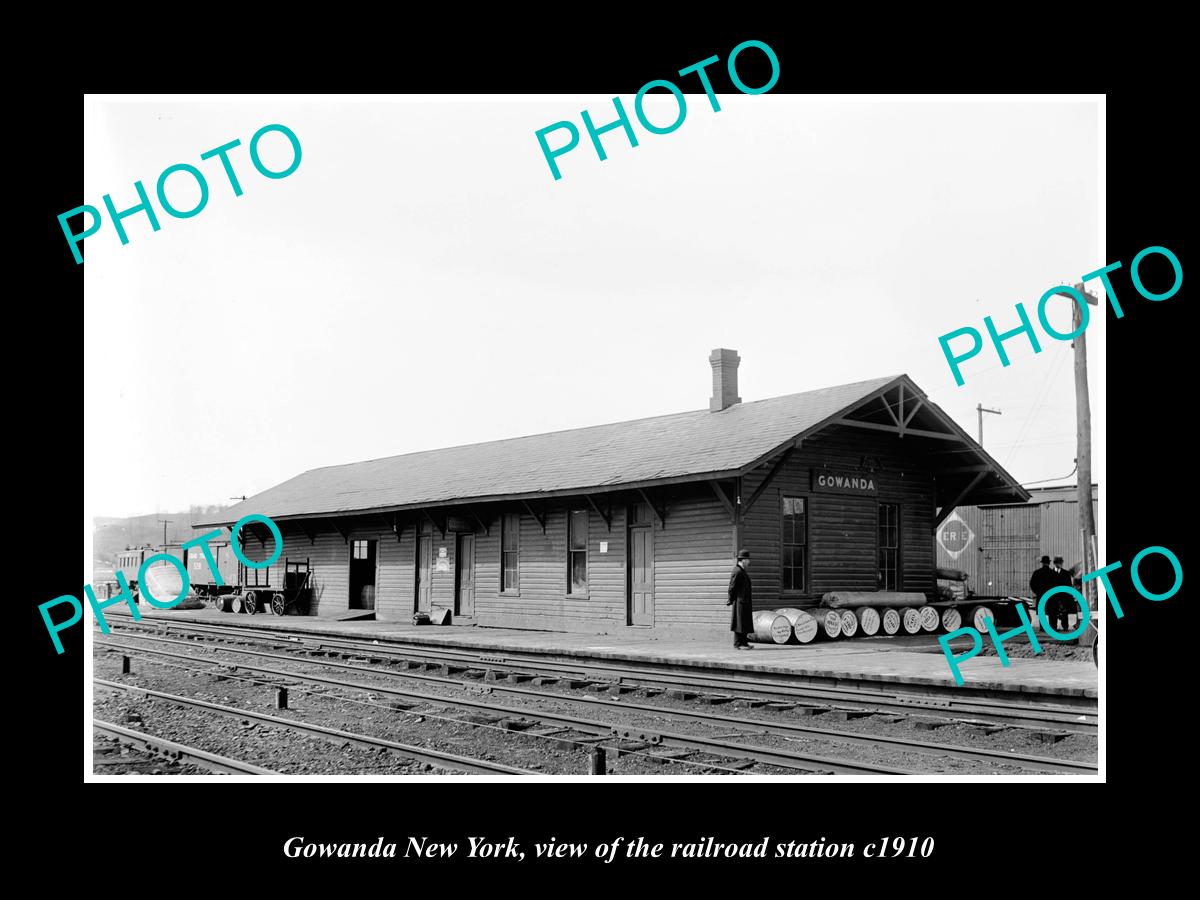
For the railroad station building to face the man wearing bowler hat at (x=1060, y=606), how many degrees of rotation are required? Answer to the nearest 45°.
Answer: approximately 135° to its left

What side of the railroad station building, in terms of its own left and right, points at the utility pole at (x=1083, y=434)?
left

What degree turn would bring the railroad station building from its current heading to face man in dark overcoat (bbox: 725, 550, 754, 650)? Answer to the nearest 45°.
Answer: approximately 45° to its left

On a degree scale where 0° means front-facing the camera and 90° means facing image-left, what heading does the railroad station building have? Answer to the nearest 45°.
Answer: approximately 45°

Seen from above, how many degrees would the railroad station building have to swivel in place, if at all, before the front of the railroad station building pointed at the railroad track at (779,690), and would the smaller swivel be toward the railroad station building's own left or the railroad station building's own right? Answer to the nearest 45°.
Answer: approximately 45° to the railroad station building's own left

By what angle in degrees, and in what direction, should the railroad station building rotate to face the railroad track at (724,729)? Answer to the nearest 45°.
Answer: approximately 45° to its left

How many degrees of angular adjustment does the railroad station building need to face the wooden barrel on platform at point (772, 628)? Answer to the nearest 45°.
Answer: approximately 45° to its left

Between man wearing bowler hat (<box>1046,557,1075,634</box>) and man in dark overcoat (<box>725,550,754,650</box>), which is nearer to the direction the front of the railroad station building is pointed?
the man in dark overcoat

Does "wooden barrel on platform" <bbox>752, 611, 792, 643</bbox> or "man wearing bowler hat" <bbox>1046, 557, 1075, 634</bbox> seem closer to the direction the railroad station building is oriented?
the wooden barrel on platform
